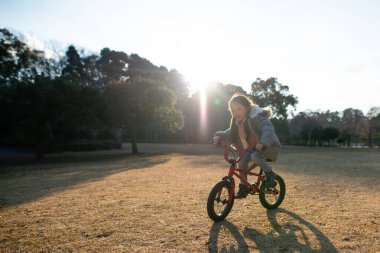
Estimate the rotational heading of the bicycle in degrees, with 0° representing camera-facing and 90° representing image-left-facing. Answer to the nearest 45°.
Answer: approximately 45°

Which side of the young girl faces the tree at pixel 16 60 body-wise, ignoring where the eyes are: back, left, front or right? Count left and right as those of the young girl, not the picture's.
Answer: right

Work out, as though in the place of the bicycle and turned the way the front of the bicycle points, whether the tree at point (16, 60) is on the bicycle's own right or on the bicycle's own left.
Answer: on the bicycle's own right

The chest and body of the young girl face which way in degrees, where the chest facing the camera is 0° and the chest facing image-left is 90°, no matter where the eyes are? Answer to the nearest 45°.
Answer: approximately 45°

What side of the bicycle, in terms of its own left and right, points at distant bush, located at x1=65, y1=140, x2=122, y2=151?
right
